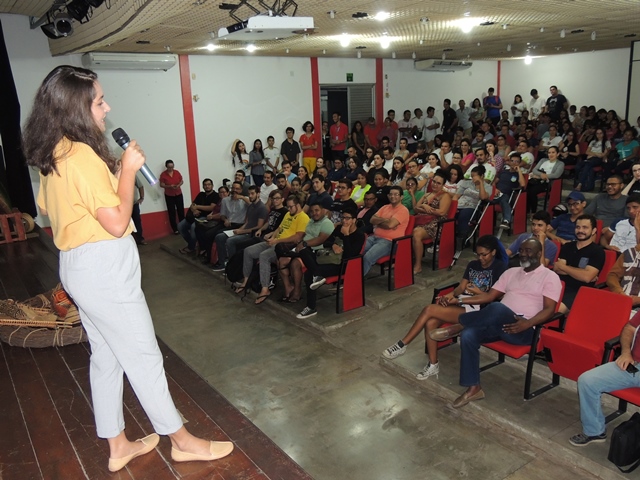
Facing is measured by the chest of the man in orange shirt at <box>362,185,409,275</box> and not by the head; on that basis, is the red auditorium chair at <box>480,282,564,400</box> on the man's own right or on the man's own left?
on the man's own left

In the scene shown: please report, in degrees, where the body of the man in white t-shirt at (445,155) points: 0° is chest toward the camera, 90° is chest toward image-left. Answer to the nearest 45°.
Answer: approximately 45°

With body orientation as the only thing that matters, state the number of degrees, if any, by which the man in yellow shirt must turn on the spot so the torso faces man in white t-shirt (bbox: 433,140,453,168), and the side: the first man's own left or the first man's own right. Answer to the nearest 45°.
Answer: approximately 180°

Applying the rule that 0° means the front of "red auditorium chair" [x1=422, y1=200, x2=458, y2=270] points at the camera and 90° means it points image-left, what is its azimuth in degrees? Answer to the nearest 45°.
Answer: approximately 45°

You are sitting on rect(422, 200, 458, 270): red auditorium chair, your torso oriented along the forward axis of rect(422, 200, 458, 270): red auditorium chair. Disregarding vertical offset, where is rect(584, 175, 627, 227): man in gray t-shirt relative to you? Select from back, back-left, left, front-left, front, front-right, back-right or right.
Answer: back-left

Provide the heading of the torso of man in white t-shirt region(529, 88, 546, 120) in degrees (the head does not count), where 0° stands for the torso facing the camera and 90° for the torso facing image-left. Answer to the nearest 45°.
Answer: approximately 45°
